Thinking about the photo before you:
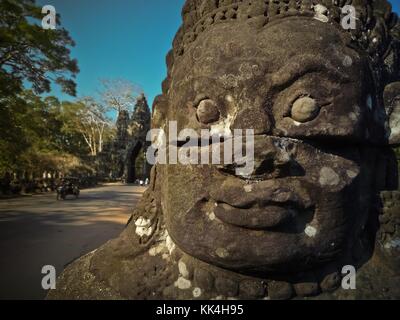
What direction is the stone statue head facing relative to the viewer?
toward the camera

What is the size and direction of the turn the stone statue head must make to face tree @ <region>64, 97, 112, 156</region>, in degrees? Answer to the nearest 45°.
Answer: approximately 135° to its right
